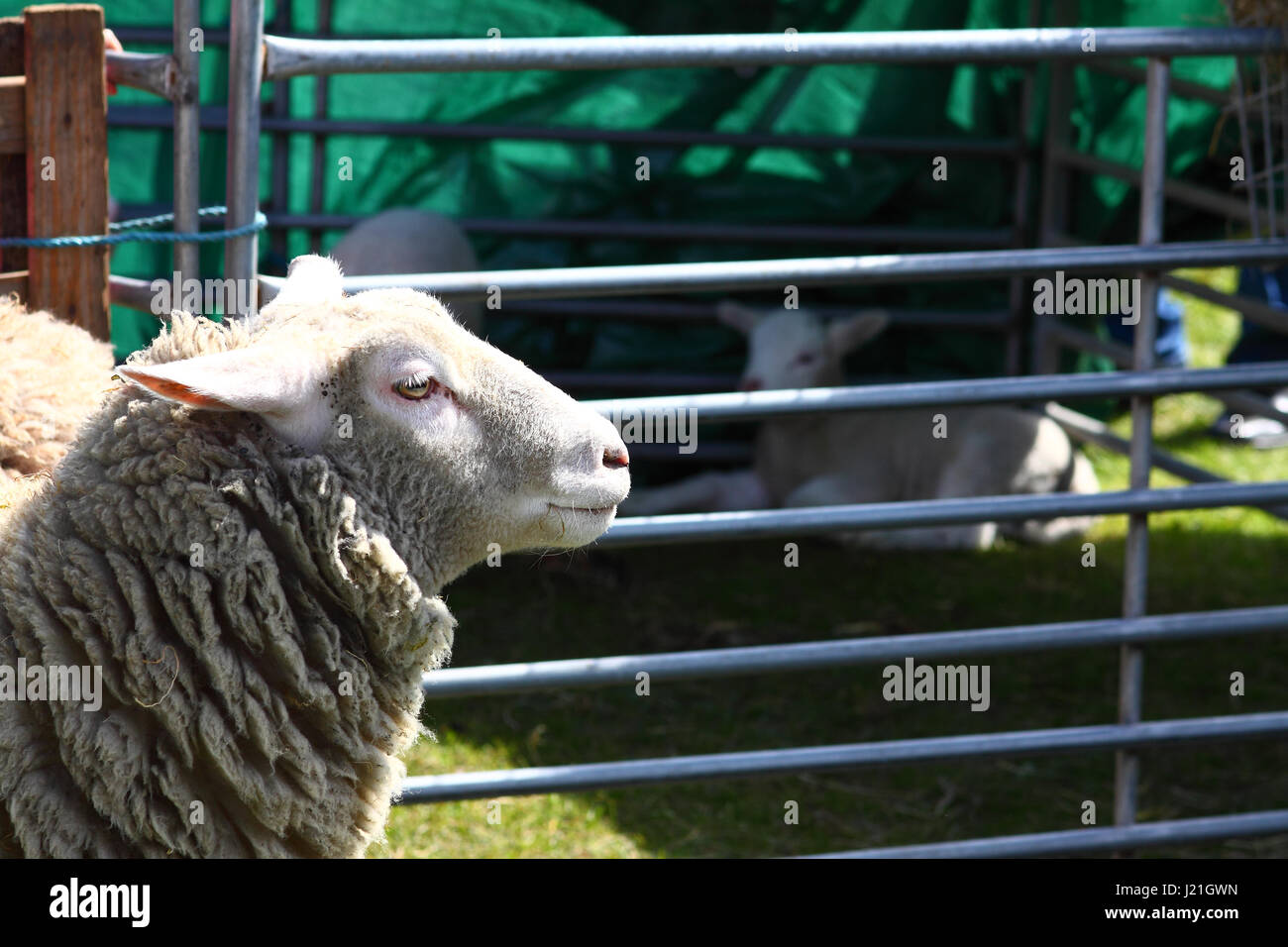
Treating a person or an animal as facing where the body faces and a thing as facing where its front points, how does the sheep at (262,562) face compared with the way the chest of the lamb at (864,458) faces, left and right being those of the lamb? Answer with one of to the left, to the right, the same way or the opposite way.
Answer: the opposite way

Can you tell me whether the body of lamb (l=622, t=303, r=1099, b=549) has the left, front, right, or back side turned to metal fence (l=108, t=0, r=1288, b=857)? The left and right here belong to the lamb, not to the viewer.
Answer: left

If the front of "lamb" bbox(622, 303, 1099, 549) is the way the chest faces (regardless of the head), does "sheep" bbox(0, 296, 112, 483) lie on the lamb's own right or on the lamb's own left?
on the lamb's own left

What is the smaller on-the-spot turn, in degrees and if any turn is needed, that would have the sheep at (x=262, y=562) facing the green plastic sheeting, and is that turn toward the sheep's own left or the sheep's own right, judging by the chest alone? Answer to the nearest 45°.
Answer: approximately 90° to the sheep's own left

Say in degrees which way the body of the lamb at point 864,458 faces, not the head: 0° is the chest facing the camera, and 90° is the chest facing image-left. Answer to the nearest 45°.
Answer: approximately 90°

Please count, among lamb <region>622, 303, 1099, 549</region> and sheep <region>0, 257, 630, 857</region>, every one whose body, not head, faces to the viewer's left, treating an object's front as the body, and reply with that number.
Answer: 1

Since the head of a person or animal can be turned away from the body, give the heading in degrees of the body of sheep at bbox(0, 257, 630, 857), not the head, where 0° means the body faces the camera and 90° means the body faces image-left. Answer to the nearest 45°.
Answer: approximately 270°
